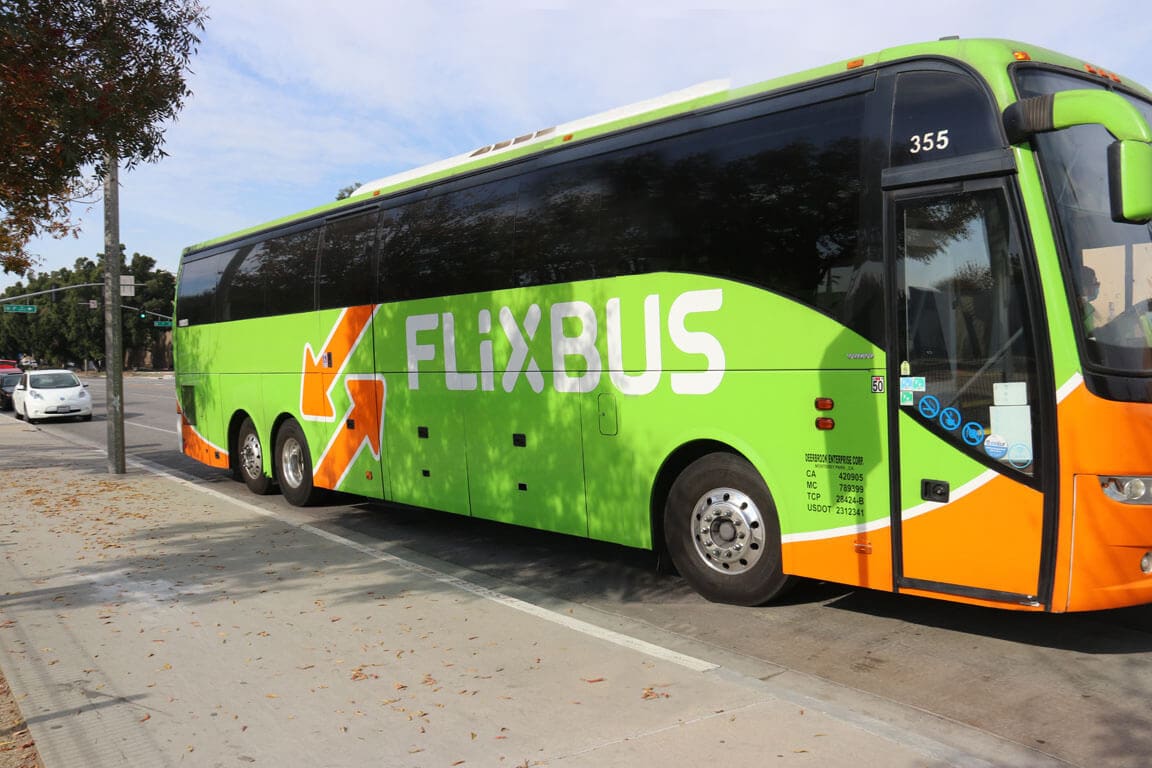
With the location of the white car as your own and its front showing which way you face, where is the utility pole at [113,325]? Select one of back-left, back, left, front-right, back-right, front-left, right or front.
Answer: front

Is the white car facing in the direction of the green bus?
yes

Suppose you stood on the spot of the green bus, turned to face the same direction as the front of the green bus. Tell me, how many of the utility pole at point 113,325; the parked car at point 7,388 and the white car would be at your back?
3

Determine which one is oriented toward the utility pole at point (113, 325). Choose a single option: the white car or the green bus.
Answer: the white car

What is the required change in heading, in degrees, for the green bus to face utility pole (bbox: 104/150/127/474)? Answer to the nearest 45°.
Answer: approximately 180°

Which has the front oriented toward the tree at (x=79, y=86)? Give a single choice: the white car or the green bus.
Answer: the white car

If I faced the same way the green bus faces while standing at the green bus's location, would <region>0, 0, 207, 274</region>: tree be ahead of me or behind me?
behind

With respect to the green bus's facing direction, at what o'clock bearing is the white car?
The white car is roughly at 6 o'clock from the green bus.

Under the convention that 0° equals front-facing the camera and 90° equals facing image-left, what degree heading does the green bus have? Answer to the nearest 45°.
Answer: approximately 315°

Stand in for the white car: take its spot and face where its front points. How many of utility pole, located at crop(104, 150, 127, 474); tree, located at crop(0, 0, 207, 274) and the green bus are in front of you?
3

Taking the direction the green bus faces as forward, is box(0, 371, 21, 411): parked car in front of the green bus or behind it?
behind

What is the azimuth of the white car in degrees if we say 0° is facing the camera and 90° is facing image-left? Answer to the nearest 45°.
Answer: approximately 0°

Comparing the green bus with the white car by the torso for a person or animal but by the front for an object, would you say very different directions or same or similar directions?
same or similar directions

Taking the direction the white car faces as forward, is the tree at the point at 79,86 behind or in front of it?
in front
